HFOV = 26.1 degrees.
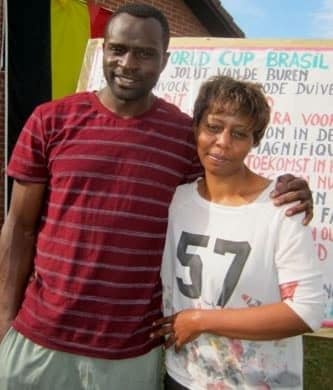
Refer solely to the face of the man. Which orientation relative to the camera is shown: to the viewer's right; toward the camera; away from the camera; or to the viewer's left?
toward the camera

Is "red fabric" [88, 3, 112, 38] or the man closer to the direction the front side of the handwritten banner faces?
the man

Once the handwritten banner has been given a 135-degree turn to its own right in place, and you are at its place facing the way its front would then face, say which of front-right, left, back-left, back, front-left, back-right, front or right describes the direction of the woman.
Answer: back-left

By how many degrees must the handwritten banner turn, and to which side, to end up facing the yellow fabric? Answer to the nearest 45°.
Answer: approximately 135° to its right

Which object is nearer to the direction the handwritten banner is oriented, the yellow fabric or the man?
the man

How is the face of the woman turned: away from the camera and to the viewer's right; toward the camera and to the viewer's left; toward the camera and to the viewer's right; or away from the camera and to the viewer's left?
toward the camera and to the viewer's left

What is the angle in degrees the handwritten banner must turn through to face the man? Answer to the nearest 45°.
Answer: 0° — it already faces them

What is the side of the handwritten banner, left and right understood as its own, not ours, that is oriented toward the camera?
front

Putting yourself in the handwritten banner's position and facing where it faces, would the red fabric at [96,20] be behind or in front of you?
behind
